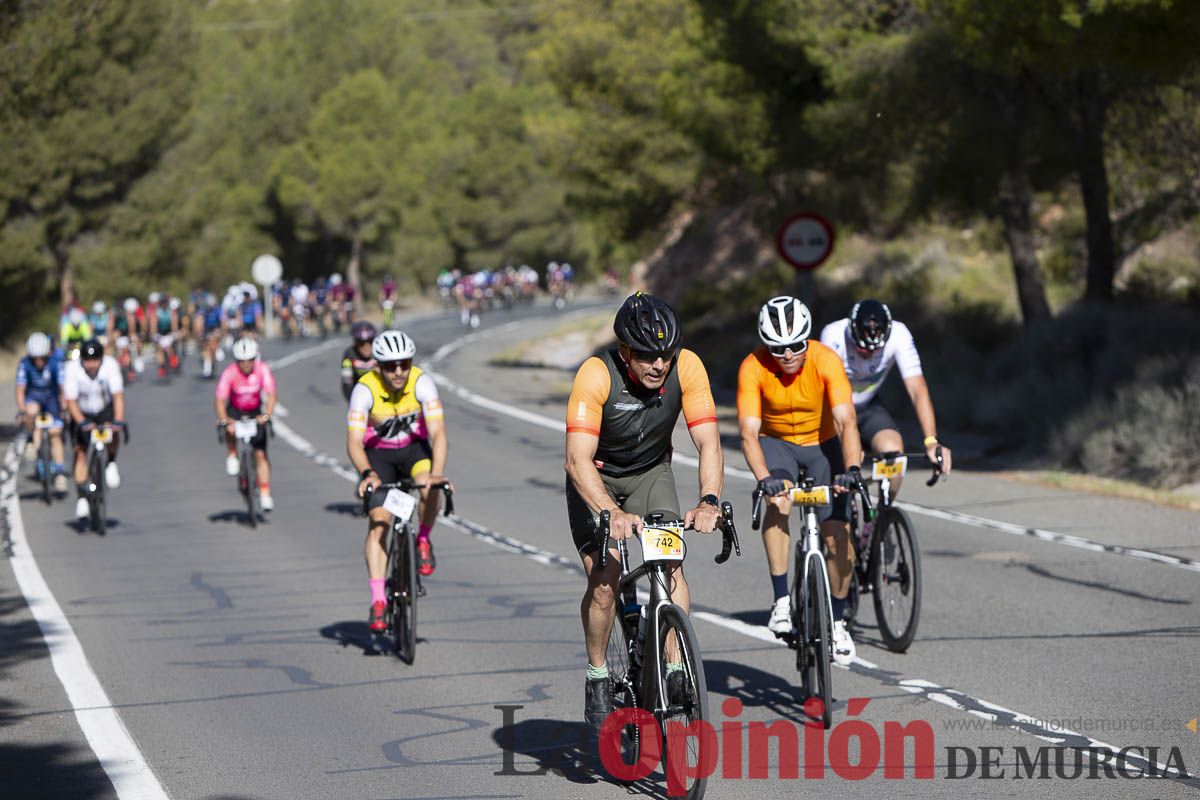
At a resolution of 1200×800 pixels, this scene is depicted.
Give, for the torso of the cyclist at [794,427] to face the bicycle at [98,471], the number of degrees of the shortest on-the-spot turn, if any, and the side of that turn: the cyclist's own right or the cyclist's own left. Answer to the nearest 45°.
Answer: approximately 135° to the cyclist's own right

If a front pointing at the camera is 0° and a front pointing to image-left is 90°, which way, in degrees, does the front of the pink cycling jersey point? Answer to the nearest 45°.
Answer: approximately 0°

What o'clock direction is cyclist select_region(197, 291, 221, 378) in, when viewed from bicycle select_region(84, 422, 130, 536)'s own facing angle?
The cyclist is roughly at 6 o'clock from the bicycle.
